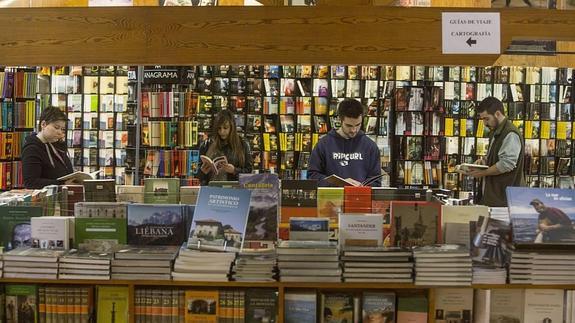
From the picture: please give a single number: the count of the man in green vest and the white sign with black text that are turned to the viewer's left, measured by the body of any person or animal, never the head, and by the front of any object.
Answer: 1

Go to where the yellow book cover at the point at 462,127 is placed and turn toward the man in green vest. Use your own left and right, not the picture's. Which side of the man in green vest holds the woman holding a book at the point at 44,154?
right

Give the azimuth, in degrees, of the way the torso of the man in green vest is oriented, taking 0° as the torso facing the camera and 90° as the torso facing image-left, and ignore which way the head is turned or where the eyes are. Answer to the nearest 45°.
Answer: approximately 90°

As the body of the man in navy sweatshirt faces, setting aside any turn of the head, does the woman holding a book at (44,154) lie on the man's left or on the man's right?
on the man's right

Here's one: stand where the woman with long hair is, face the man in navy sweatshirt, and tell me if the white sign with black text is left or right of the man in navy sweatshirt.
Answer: right

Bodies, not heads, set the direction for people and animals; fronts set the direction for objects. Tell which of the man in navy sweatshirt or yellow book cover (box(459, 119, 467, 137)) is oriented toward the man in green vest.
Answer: the yellow book cover

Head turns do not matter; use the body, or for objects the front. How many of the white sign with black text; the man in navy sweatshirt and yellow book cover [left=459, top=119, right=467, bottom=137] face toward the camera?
3

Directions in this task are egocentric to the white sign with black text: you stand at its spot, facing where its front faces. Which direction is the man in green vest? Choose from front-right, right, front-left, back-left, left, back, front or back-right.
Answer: back

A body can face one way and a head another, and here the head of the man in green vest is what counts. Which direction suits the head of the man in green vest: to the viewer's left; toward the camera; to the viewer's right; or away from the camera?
to the viewer's left

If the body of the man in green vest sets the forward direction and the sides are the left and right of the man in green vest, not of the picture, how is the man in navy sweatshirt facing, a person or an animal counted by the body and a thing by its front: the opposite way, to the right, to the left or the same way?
to the left
